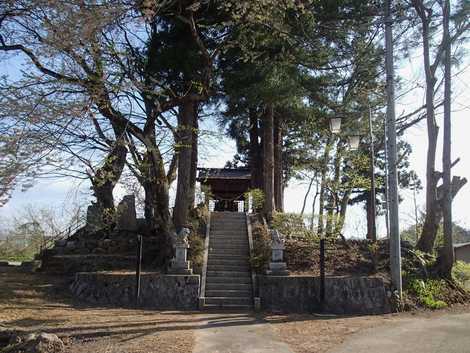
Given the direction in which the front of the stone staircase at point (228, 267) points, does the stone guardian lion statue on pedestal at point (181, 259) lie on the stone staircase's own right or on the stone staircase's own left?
on the stone staircase's own right

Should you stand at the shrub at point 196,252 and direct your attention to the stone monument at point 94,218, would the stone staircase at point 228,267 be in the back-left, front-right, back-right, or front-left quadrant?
back-right

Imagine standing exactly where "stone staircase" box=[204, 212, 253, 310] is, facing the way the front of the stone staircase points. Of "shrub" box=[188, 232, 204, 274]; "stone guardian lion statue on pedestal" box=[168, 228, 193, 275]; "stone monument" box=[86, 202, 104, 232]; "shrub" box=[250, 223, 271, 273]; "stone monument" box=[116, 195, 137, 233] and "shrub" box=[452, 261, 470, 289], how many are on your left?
2

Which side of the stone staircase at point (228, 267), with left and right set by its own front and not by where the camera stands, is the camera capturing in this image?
front

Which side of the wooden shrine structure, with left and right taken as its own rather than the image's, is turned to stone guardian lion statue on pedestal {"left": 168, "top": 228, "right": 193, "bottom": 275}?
front

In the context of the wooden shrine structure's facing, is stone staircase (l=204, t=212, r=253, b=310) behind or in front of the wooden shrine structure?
in front

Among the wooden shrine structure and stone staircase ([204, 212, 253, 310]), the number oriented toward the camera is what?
2

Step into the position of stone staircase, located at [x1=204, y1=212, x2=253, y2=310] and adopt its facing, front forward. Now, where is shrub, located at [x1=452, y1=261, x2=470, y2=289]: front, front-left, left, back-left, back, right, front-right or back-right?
left

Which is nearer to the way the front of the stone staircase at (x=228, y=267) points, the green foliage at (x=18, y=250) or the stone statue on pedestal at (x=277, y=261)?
the stone statue on pedestal

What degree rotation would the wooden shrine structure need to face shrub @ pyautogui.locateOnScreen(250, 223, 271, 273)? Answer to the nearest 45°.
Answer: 0° — it already faces it

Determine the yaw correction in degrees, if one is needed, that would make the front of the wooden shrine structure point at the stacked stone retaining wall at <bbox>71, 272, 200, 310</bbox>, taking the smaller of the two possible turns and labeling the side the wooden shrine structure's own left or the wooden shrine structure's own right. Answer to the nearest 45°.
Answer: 0° — it already faces it

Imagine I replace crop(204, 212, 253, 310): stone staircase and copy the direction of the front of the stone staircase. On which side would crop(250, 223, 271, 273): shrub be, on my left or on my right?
on my left

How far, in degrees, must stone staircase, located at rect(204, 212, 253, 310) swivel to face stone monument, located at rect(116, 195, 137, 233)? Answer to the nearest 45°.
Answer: approximately 135° to its right

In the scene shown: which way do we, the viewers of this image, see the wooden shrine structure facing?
facing the viewer

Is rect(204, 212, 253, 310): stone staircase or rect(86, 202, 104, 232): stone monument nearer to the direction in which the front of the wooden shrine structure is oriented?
the stone staircase

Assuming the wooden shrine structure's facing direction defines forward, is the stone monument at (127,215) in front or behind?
in front

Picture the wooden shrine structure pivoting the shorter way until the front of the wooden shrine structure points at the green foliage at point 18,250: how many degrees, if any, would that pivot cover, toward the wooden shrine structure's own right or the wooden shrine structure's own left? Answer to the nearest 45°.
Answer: approximately 90° to the wooden shrine structure's own right
